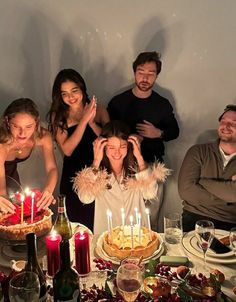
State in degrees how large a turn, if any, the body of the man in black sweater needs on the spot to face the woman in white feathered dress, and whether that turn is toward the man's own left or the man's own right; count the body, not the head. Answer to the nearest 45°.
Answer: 0° — they already face them

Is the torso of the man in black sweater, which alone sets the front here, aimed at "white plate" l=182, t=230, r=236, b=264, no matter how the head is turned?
yes

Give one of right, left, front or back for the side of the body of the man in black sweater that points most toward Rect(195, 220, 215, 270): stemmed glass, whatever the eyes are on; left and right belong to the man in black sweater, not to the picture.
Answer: front

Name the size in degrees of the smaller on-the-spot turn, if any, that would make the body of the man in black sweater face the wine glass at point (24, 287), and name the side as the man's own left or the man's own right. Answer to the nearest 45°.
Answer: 0° — they already face it

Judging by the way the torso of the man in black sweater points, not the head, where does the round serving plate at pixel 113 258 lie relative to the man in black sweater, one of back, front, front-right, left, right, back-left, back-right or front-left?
front

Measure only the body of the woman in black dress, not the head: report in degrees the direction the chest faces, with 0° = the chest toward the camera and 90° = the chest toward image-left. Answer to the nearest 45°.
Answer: approximately 315°

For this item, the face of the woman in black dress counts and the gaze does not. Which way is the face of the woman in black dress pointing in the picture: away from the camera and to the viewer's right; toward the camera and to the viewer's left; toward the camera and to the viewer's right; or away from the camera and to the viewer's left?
toward the camera and to the viewer's right

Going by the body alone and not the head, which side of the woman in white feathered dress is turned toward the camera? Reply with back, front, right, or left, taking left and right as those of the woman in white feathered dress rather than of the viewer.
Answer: front

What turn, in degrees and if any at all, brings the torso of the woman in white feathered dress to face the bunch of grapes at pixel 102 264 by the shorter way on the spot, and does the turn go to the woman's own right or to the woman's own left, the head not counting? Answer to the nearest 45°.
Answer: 0° — they already face it

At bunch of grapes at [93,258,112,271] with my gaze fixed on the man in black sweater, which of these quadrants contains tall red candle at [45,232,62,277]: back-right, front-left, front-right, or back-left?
back-left

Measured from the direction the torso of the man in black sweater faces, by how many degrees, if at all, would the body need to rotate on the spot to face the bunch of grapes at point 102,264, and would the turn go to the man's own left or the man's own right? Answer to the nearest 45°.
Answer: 0° — they already face it

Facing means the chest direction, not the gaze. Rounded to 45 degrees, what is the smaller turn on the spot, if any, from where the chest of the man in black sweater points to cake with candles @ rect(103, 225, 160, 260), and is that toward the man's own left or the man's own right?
0° — they already face it
